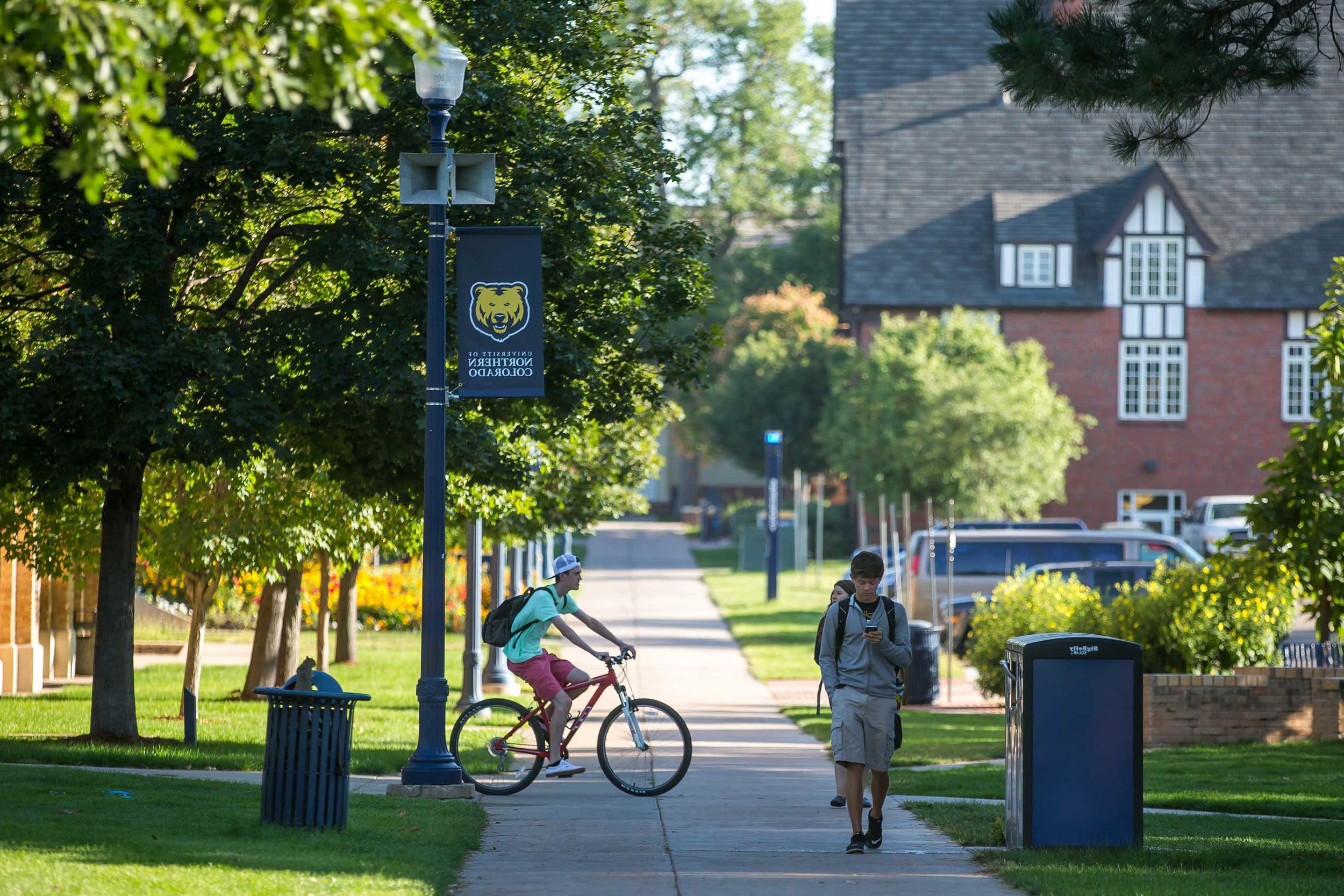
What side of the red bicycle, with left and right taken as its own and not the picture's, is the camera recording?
right

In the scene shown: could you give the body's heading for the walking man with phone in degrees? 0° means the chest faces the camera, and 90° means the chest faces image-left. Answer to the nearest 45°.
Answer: approximately 0°

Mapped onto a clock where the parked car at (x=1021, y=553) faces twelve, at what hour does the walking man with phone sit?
The walking man with phone is roughly at 3 o'clock from the parked car.

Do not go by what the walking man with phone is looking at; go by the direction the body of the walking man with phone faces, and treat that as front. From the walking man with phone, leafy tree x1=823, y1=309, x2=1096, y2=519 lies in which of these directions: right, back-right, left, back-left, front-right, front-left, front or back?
back

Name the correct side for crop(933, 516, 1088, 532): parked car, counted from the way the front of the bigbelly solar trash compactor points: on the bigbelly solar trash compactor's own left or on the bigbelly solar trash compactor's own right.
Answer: on the bigbelly solar trash compactor's own right

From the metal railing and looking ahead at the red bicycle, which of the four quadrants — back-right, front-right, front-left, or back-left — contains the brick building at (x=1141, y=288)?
back-right

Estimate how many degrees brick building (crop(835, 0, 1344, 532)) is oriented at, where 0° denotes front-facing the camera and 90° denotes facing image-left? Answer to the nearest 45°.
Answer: approximately 0°

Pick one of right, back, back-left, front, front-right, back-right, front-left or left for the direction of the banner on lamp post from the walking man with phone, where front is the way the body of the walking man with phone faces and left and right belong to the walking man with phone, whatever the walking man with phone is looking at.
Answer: back-right

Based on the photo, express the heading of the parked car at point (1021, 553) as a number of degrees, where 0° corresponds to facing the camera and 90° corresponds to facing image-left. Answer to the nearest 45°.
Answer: approximately 270°
